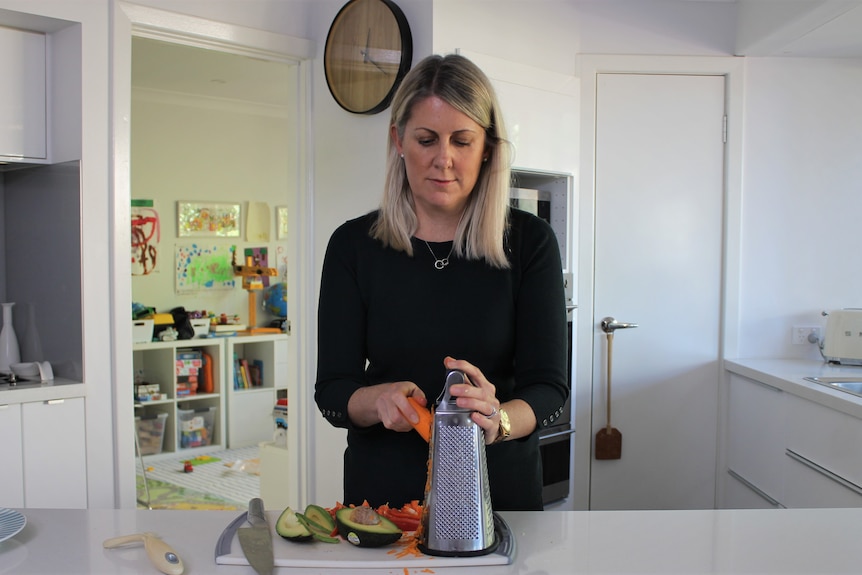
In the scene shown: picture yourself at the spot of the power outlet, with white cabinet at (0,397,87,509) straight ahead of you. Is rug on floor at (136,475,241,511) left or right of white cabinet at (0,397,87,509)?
right

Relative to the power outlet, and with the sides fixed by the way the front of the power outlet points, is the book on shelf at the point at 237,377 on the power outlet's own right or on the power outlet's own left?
on the power outlet's own right

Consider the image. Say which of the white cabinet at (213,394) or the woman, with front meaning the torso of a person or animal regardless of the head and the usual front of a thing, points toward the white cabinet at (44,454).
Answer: the white cabinet at (213,394)

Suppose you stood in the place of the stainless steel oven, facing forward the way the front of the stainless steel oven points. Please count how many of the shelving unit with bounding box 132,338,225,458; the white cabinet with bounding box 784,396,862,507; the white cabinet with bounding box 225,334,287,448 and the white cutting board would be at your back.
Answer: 2

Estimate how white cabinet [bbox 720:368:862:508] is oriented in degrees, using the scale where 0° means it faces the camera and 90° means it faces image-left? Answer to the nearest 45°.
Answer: approximately 45°

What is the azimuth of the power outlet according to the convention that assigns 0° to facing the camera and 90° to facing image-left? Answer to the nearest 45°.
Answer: approximately 0°

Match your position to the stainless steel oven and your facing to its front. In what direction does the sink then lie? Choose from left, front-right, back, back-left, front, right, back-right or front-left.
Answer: front-left

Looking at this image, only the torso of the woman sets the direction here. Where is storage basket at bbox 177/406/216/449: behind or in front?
behind
